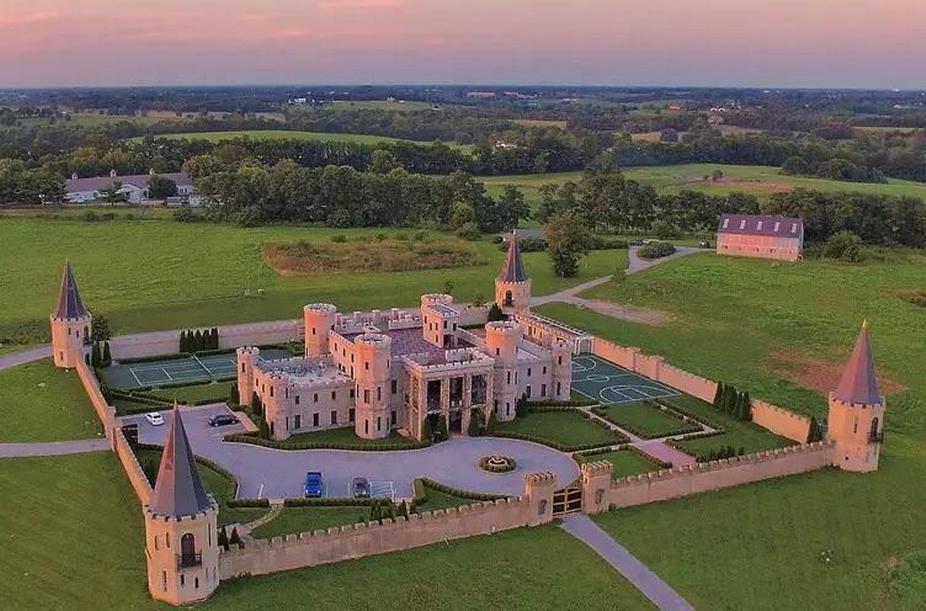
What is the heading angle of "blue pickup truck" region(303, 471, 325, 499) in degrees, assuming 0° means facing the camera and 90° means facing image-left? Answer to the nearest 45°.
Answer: approximately 0°

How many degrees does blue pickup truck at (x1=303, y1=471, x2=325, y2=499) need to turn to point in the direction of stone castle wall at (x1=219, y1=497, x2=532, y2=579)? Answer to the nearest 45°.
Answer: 0° — it already faces it

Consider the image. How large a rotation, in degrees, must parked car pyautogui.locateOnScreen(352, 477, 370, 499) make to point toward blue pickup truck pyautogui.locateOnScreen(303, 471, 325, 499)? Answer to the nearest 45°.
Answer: approximately 90° to its right

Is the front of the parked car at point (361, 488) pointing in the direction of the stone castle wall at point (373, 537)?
yes

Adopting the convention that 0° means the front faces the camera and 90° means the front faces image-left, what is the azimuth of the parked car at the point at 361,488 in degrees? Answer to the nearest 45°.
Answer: approximately 0°

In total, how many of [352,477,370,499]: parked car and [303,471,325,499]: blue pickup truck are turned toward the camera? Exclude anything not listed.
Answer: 2

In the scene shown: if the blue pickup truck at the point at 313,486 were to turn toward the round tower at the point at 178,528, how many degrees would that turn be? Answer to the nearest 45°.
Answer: approximately 45° to its right

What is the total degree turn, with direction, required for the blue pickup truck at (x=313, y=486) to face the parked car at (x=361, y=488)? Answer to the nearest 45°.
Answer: approximately 90° to its left
